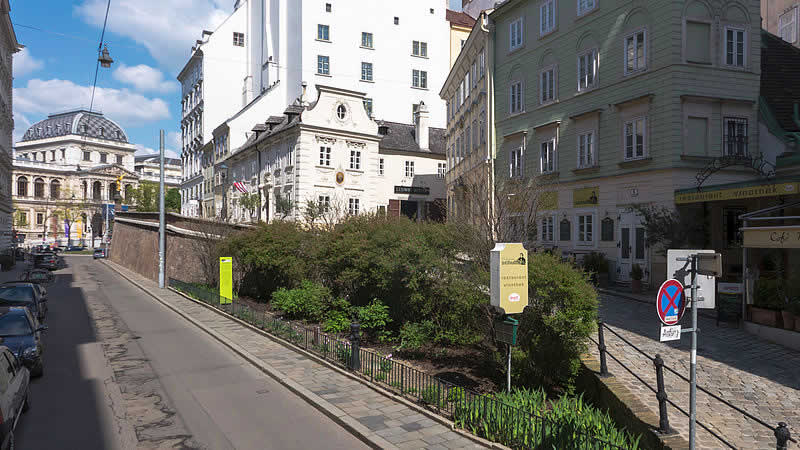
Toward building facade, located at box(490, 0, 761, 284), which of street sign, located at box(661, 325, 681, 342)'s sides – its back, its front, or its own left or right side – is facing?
back

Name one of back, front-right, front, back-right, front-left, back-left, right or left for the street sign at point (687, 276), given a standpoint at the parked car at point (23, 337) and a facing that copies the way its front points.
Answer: front-left

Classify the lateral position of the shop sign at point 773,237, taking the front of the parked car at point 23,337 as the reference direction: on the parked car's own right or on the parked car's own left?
on the parked car's own left

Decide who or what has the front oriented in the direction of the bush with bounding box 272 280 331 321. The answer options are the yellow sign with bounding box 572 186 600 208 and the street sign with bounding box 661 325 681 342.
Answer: the yellow sign

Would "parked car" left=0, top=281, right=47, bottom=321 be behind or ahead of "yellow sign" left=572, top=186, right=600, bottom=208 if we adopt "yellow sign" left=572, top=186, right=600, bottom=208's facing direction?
ahead

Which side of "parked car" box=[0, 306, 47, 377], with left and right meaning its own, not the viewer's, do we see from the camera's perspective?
front

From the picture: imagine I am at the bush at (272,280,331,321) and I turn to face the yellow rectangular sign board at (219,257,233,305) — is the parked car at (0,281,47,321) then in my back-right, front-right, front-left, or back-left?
front-left

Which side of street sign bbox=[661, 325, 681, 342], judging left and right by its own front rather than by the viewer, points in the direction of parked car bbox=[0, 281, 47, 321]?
right

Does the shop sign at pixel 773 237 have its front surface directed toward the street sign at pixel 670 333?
yes

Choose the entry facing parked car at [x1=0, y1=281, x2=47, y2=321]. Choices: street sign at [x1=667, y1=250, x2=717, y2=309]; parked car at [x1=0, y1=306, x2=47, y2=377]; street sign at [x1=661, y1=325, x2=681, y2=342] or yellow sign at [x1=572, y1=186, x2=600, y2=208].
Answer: the yellow sign

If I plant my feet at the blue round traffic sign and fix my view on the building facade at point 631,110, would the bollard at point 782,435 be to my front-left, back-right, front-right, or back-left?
back-right

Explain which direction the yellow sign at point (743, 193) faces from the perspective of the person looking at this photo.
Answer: facing the viewer and to the left of the viewer
